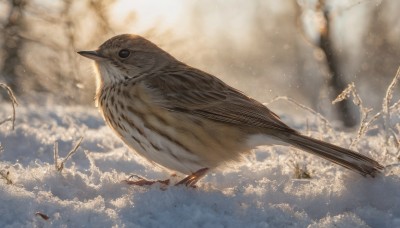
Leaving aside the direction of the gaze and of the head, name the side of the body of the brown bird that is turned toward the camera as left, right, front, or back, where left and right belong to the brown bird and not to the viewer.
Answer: left
